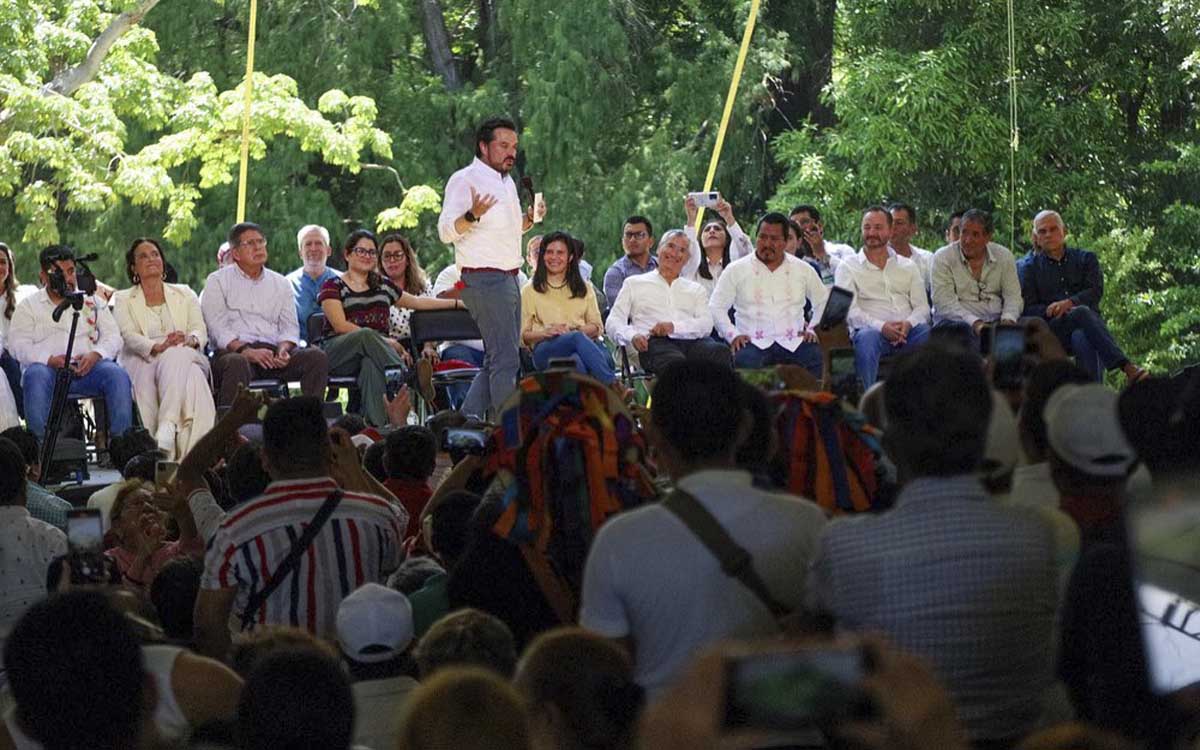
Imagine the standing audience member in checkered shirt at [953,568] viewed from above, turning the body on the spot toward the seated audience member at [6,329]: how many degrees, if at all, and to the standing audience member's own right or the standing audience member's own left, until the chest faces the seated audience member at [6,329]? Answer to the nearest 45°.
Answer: approximately 45° to the standing audience member's own left

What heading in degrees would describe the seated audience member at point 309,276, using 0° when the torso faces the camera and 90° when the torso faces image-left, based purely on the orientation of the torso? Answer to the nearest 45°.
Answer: approximately 0°

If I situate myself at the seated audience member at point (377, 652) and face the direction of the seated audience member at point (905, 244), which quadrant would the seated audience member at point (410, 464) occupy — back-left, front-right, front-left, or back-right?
front-left

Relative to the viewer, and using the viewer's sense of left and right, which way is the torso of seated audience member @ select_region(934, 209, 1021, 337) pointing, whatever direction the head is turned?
facing the viewer

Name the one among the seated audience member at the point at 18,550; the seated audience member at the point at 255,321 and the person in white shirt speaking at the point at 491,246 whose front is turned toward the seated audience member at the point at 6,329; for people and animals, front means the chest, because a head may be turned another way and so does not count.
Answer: the seated audience member at the point at 18,550

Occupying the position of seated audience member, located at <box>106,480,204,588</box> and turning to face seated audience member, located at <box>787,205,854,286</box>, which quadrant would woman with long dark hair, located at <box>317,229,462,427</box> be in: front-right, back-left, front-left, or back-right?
front-left

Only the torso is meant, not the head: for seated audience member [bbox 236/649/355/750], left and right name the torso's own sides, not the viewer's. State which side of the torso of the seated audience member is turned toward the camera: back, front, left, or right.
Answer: back

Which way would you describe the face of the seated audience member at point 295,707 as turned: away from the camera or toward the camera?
away from the camera

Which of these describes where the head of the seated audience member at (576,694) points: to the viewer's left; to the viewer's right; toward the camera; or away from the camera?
away from the camera

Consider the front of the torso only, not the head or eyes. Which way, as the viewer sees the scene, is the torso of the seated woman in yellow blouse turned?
toward the camera

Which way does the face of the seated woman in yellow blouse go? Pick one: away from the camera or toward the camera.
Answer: toward the camera

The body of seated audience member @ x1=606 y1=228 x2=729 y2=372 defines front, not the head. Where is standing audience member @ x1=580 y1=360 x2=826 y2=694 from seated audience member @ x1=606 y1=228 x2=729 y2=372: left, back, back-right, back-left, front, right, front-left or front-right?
front

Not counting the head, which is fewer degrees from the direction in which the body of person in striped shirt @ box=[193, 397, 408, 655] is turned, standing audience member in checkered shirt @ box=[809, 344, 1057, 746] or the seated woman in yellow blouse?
the seated woman in yellow blouse

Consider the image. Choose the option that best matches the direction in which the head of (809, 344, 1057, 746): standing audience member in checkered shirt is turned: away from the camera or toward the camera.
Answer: away from the camera

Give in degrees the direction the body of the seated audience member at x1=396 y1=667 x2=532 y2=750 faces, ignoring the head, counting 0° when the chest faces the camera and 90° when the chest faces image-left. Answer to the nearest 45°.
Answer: approximately 180°

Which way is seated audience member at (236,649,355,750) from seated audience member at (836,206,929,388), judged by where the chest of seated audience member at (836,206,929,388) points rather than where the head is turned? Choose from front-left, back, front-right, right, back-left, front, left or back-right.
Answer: front

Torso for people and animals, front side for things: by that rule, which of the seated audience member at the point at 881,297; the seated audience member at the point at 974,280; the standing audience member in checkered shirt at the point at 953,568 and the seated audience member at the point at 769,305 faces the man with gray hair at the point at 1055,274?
the standing audience member in checkered shirt at the point at 953,568

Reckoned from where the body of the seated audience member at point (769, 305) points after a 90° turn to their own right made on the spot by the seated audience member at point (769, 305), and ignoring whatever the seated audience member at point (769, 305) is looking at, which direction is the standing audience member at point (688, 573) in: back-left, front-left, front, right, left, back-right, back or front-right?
left

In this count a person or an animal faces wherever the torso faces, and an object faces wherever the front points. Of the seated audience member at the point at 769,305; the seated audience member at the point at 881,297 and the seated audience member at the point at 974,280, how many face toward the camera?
3

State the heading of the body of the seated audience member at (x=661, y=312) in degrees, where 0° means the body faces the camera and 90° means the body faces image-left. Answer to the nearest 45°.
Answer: approximately 0°

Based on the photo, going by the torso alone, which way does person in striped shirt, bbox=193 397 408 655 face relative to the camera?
away from the camera
